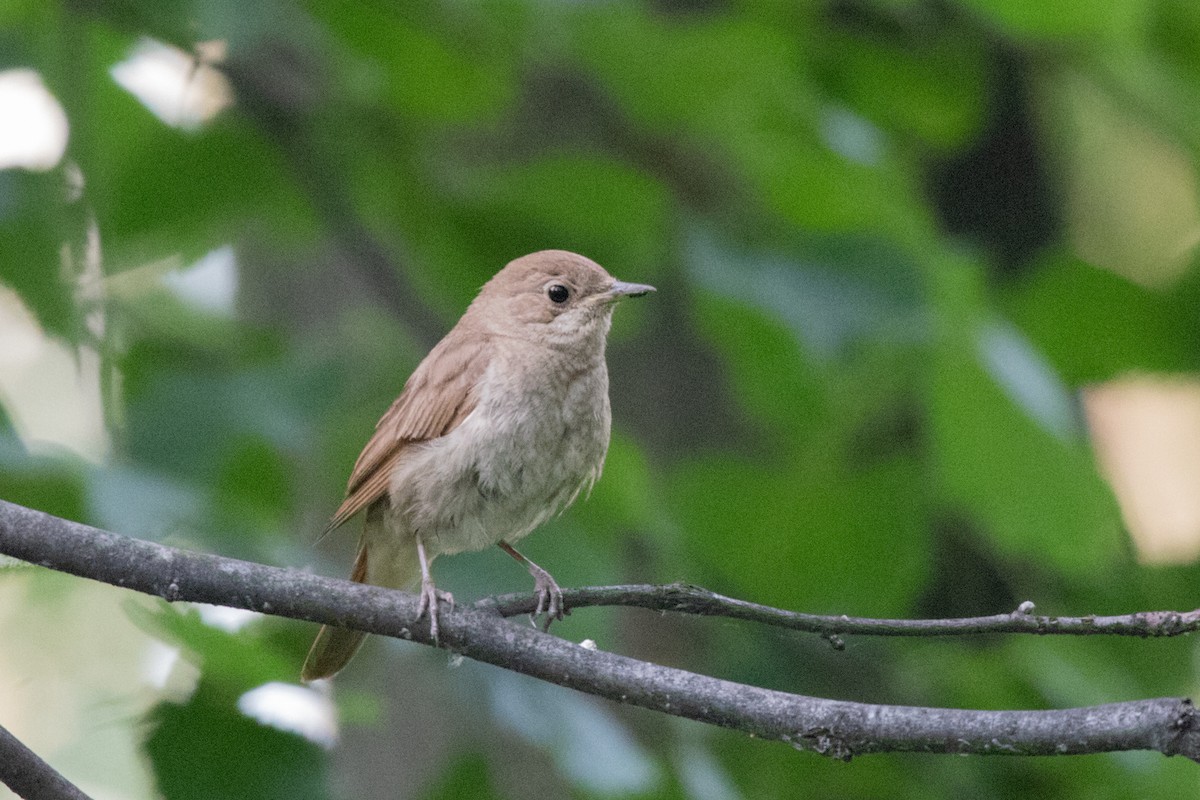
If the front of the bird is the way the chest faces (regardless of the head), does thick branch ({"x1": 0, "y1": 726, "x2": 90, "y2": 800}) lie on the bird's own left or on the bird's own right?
on the bird's own right

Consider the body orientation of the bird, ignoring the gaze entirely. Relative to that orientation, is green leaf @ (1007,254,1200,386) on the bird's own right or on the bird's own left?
on the bird's own left

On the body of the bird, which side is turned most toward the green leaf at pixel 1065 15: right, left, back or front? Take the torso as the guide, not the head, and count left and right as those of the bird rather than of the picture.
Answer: left

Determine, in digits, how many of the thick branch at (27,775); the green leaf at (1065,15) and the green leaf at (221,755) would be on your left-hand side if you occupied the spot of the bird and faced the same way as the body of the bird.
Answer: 1

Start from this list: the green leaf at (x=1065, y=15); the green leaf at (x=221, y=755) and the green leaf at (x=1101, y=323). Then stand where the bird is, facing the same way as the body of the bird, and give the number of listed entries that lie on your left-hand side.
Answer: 2

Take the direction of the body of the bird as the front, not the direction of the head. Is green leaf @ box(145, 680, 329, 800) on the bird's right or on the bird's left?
on the bird's right

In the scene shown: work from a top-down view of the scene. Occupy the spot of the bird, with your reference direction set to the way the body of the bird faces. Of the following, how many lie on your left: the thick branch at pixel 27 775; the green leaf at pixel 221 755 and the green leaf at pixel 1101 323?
1

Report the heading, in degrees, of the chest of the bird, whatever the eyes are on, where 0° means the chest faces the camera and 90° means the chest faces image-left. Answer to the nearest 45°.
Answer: approximately 315°

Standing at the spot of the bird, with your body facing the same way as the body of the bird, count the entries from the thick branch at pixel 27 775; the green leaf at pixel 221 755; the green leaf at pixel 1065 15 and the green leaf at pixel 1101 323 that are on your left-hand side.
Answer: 2
